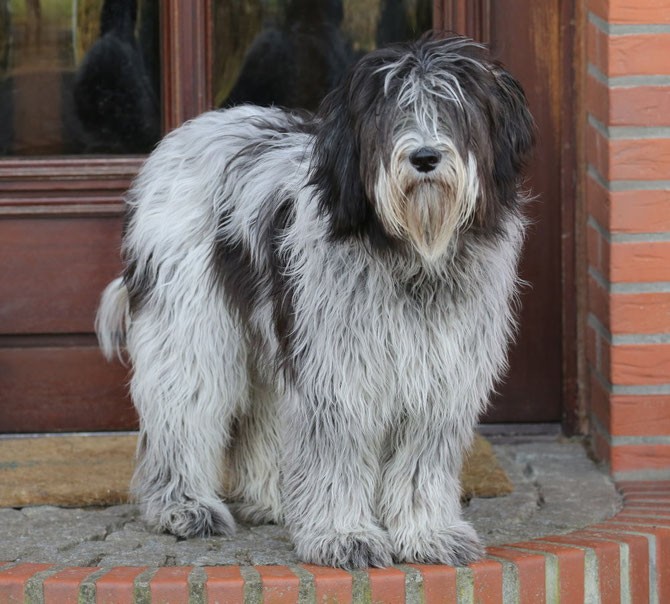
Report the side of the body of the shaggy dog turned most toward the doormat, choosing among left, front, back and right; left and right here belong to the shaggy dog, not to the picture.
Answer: back

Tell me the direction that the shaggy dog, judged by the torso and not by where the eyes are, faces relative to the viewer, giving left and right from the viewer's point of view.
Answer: facing the viewer and to the right of the viewer

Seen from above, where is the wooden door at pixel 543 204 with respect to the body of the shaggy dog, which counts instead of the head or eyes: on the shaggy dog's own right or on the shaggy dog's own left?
on the shaggy dog's own left
